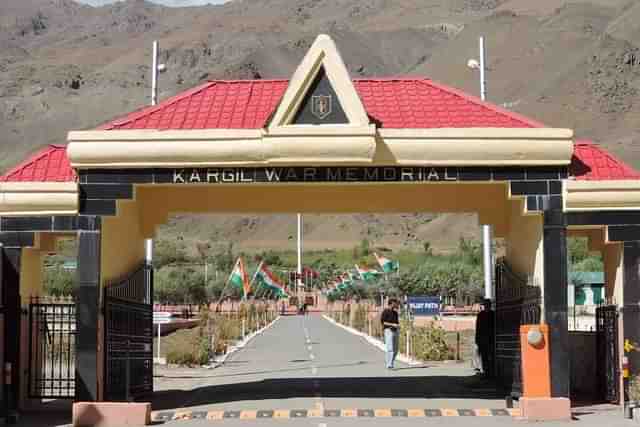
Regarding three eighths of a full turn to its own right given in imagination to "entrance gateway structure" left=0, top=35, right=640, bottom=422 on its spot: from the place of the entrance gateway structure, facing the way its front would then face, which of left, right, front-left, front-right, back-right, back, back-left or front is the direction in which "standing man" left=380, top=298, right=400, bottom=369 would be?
front-right

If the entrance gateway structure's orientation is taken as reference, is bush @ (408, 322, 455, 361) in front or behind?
behind

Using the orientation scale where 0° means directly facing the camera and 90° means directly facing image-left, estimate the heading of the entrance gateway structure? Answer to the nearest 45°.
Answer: approximately 0°

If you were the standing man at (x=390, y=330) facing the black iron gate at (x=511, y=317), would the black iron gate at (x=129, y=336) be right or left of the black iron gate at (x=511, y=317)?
right

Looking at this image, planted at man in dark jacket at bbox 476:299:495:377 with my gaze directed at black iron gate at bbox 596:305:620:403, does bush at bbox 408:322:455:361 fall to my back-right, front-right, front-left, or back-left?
back-left
